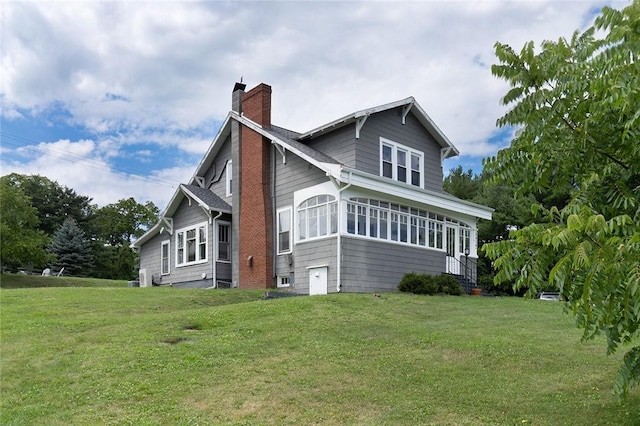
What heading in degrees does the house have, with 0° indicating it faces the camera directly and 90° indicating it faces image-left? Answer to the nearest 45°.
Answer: approximately 315°

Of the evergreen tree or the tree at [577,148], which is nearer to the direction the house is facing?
the tree

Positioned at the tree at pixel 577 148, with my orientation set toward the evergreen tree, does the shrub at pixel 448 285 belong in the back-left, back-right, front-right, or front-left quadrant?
front-right

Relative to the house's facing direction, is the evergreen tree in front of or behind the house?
behind

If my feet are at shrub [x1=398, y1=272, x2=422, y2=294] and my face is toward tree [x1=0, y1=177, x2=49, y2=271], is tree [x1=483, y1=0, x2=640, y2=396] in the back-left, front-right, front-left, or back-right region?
back-left

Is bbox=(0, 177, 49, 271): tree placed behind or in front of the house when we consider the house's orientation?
behind

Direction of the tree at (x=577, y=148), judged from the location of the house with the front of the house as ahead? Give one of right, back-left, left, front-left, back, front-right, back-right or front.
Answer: front-right
